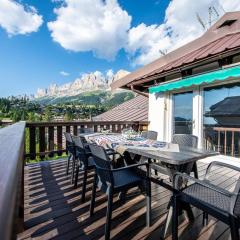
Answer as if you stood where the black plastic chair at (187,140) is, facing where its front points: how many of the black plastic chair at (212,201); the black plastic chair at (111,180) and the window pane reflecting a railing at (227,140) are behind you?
1

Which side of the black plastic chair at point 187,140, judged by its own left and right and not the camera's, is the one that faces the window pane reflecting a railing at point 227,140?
back

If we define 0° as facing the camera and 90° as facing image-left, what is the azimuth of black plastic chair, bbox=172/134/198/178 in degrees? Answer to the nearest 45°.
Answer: approximately 45°

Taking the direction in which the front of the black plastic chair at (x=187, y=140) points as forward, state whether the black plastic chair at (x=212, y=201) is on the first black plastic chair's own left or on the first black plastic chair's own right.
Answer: on the first black plastic chair's own left

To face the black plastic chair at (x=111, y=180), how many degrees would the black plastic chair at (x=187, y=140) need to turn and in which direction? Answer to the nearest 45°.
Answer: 0° — it already faces it

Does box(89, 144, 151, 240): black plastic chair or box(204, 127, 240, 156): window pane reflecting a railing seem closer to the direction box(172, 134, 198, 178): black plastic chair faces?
the black plastic chair
